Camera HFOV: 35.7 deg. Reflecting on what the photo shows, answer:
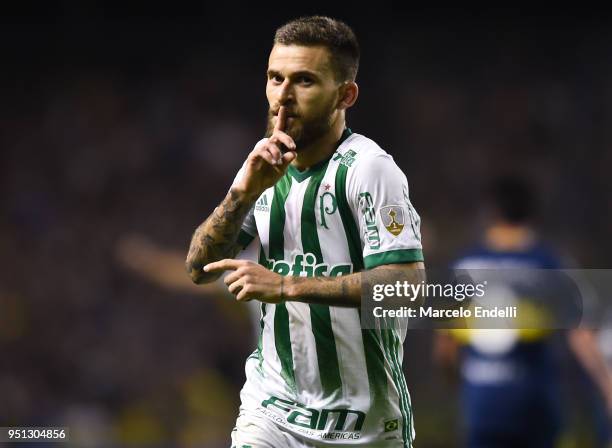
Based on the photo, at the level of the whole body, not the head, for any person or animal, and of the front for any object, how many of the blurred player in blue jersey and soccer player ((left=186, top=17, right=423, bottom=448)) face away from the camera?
1

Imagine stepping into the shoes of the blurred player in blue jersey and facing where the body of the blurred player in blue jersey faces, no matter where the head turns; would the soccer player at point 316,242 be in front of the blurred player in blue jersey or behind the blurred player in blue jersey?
behind

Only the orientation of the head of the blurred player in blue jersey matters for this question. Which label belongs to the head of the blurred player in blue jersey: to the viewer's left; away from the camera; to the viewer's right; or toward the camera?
away from the camera

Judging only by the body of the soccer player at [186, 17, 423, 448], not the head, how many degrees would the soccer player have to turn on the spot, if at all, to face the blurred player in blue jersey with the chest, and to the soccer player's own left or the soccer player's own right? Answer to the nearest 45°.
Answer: approximately 180°

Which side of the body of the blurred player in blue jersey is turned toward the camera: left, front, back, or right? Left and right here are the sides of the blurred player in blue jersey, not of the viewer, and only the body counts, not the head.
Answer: back
